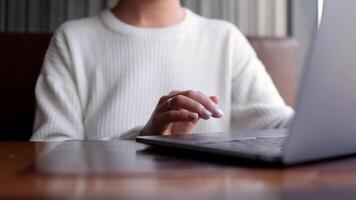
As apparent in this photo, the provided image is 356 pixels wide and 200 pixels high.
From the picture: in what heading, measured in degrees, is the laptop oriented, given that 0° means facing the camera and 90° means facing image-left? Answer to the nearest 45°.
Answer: approximately 135°

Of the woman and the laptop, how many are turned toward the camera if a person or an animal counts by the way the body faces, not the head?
1

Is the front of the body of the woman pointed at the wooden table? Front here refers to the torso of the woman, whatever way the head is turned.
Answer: yes

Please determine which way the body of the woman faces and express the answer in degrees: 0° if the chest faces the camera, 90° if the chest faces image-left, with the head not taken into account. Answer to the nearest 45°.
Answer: approximately 0°
